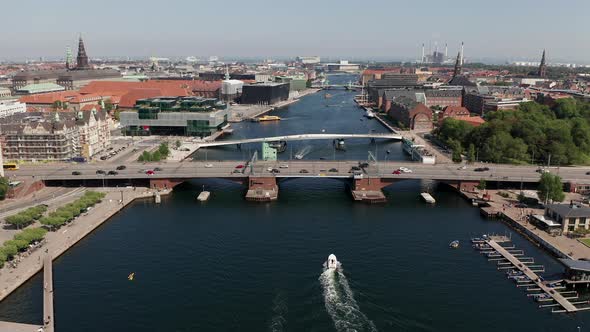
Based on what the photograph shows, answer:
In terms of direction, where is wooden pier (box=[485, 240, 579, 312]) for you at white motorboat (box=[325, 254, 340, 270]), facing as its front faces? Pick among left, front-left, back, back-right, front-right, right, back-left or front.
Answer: right

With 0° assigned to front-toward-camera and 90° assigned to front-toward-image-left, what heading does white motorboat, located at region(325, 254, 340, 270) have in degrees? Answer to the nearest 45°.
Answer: approximately 180°
